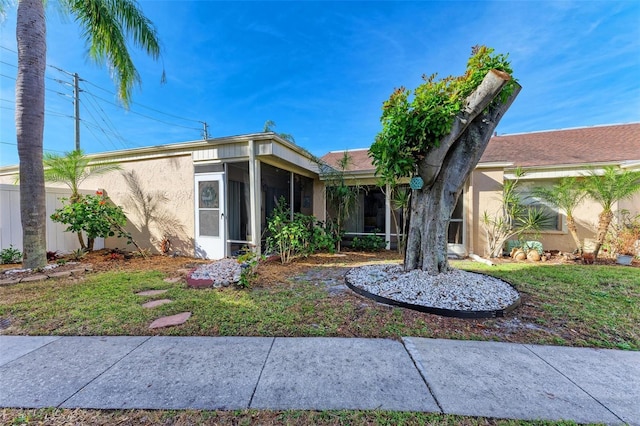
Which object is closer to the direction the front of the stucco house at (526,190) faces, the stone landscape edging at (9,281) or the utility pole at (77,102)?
the stone landscape edging

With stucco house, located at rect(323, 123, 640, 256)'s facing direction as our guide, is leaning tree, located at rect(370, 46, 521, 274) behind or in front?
in front

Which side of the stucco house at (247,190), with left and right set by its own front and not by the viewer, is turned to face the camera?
front

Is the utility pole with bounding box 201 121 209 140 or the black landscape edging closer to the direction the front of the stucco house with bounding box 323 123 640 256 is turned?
the black landscape edging

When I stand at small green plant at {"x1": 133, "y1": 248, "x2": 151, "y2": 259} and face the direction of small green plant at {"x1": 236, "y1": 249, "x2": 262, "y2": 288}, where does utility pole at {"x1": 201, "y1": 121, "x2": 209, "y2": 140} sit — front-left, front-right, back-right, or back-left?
back-left

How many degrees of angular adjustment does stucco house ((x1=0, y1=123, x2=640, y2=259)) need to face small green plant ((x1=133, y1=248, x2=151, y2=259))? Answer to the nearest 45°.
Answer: approximately 90° to its right

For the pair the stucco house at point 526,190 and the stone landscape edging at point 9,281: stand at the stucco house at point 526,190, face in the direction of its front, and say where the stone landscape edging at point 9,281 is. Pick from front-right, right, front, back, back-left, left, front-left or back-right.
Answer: front-right

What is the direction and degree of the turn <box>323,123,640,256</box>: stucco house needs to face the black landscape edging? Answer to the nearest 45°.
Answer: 0° — it already faces it

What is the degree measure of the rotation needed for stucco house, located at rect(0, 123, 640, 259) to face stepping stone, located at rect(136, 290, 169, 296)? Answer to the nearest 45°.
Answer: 0° — it already faces it

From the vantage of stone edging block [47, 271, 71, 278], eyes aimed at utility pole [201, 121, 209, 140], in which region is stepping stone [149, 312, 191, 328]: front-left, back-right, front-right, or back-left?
back-right

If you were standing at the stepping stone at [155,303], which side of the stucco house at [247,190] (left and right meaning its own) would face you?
front

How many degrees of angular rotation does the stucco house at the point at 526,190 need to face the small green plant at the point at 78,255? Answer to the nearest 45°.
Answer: approximately 45° to its right

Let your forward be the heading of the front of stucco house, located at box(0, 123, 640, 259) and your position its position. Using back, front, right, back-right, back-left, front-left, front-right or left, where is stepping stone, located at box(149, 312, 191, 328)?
front
